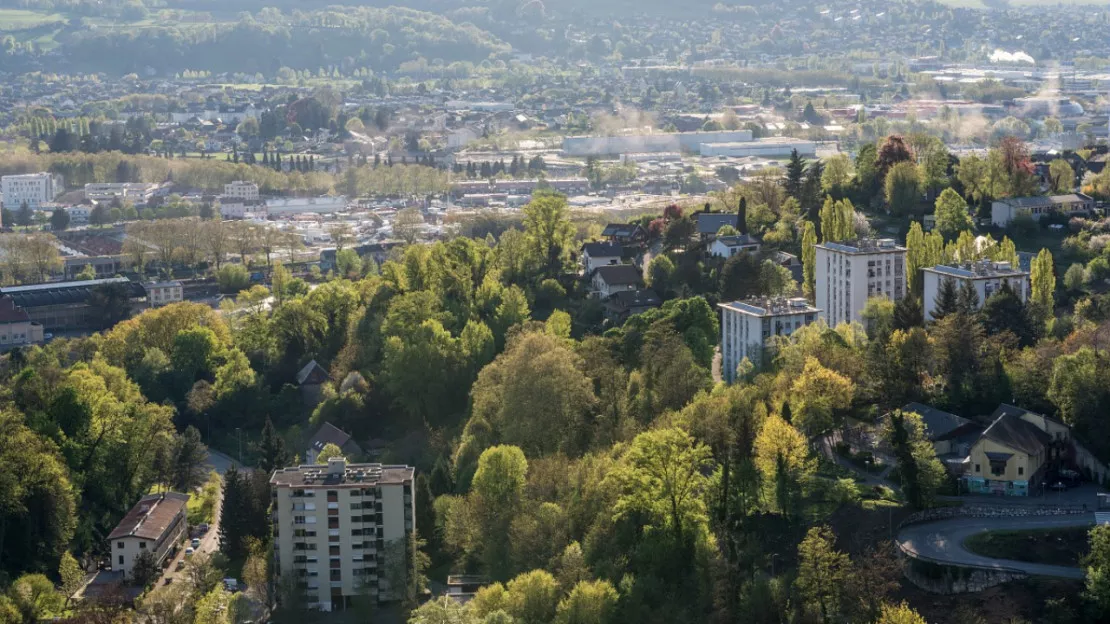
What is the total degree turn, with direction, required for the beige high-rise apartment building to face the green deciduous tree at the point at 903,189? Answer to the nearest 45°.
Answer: approximately 135° to its left

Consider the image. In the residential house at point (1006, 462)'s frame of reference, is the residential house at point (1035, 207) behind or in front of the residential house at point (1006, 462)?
behind

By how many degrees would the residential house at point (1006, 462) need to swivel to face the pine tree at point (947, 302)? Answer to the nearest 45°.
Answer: approximately 180°

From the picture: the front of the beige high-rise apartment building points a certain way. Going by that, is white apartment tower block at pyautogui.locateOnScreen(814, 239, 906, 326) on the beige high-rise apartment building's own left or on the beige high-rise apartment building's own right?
on the beige high-rise apartment building's own left

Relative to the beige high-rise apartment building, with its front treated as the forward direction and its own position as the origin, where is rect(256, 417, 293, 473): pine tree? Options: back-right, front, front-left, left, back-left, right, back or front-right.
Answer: back

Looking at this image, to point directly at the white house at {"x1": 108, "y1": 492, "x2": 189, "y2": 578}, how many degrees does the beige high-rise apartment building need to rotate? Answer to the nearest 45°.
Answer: approximately 135° to its right

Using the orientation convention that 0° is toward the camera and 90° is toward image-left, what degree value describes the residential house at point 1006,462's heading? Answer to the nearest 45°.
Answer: approximately 0°

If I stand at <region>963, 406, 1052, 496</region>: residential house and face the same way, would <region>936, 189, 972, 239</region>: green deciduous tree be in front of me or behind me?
behind

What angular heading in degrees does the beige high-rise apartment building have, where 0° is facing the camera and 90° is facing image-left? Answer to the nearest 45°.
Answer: approximately 0°

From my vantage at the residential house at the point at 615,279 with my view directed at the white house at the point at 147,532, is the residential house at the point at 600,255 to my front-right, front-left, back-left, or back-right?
back-right

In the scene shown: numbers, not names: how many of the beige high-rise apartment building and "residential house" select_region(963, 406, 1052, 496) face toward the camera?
2

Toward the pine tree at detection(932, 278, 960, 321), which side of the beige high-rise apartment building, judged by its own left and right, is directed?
back
